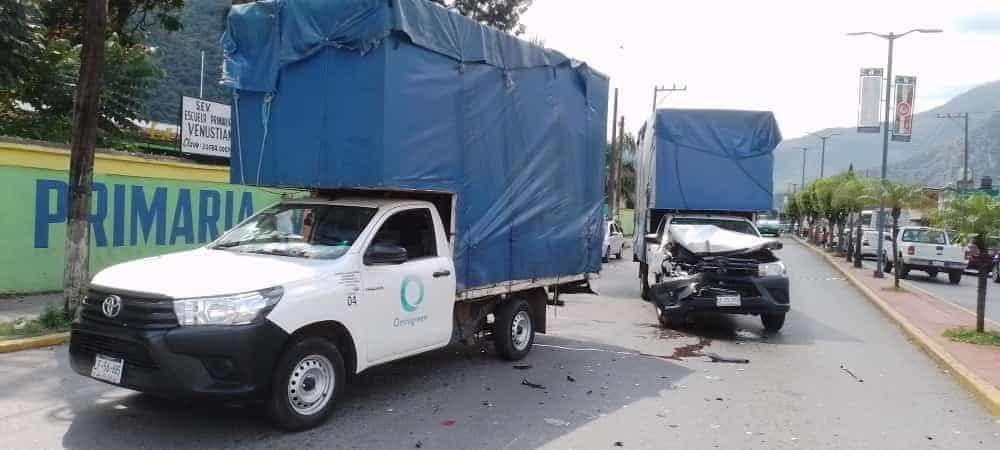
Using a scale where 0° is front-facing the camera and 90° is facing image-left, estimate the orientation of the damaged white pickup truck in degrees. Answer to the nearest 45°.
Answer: approximately 0°

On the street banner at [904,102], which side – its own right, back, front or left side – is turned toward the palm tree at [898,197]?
front

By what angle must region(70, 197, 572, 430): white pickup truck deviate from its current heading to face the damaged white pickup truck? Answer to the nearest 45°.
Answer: approximately 180°

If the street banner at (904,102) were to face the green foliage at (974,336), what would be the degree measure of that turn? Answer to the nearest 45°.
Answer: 0° — it already faces it

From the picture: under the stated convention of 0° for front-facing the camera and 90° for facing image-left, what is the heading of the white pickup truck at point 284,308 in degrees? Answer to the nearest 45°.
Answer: approximately 45°

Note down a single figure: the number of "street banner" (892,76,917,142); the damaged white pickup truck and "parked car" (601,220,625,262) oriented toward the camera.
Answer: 3

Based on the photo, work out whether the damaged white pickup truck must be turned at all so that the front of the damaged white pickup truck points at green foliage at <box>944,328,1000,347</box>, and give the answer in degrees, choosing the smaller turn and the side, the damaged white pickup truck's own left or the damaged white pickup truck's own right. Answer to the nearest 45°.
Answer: approximately 90° to the damaged white pickup truck's own left

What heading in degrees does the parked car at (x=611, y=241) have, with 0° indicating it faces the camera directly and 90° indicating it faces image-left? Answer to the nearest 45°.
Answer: approximately 0°

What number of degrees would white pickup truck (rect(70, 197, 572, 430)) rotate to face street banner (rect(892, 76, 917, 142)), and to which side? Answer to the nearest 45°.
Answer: approximately 180°

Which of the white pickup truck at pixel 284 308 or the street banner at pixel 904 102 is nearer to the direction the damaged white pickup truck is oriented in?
the white pickup truck

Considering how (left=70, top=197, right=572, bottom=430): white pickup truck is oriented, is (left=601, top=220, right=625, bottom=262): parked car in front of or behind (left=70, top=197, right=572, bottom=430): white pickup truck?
behind

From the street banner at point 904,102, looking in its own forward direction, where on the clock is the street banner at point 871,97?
the street banner at point 871,97 is roughly at 2 o'clock from the street banner at point 904,102.

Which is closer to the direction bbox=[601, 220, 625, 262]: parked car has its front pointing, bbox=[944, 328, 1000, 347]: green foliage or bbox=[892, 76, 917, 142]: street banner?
the green foliage

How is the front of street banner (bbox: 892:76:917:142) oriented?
toward the camera
